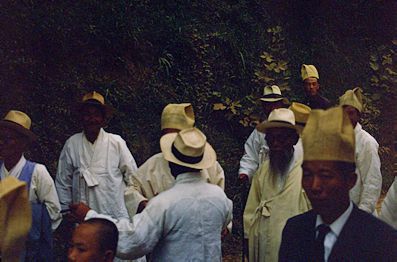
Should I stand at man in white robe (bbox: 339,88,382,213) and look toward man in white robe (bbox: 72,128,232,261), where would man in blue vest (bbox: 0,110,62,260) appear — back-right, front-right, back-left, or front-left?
front-right

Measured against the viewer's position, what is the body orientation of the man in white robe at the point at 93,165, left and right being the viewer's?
facing the viewer

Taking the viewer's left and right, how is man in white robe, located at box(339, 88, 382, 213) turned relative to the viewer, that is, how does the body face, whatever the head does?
facing the viewer and to the left of the viewer

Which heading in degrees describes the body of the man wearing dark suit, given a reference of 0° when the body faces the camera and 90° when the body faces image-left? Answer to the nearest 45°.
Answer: approximately 45°

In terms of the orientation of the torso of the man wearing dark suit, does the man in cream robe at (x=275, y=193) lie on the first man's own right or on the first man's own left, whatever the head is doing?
on the first man's own right

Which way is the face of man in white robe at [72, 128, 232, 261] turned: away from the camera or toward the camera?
away from the camera

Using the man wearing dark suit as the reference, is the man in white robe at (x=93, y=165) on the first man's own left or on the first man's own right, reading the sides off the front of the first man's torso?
on the first man's own right

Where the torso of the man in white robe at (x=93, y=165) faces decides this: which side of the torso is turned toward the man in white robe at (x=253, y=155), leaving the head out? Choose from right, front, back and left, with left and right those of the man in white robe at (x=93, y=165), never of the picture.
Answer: left
